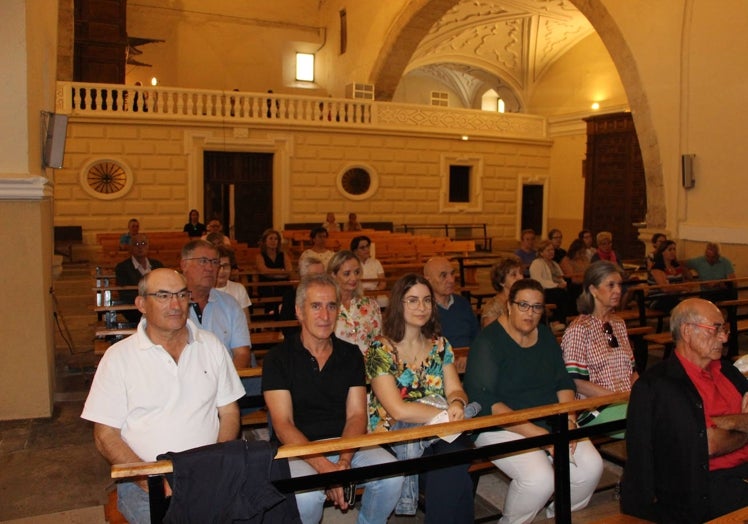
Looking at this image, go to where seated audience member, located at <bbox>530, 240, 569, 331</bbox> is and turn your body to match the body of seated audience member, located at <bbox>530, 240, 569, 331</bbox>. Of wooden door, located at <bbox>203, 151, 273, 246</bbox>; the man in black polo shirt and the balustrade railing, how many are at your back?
2

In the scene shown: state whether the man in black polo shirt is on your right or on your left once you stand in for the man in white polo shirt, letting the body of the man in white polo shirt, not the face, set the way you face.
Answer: on your left

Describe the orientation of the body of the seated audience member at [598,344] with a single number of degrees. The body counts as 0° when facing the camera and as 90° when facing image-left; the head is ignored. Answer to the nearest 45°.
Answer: approximately 315°

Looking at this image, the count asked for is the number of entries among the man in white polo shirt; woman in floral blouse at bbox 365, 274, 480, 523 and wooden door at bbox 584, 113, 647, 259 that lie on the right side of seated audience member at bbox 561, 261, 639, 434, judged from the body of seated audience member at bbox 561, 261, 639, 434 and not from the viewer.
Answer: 2

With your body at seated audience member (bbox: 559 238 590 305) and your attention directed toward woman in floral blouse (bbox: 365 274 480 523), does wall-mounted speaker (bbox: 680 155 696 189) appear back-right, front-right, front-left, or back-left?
back-left

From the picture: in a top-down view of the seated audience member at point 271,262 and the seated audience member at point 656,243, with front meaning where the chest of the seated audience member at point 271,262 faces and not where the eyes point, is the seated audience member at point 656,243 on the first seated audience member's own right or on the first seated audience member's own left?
on the first seated audience member's own left

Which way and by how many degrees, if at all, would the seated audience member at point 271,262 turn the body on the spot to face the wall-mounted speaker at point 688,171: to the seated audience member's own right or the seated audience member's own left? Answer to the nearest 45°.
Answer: approximately 90° to the seated audience member's own left

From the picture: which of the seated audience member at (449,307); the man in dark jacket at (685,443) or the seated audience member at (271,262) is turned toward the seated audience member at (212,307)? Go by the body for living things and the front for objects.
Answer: the seated audience member at (271,262)
